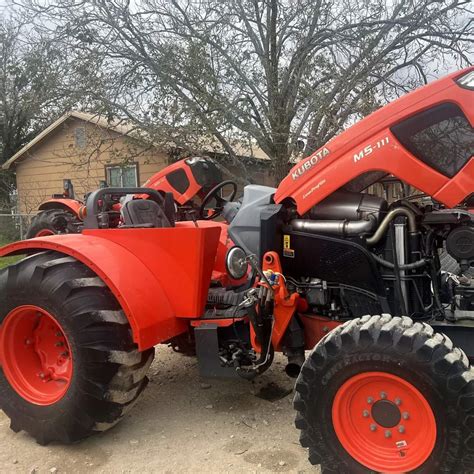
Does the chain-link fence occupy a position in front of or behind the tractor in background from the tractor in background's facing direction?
behind

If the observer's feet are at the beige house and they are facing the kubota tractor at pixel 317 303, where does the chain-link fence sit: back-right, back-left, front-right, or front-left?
front-right

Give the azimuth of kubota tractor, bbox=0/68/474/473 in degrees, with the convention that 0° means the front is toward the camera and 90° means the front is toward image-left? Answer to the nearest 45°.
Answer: approximately 315°

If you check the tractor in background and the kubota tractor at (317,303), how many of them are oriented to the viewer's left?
0

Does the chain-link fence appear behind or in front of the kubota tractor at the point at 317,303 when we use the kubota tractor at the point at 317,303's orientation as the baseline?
behind

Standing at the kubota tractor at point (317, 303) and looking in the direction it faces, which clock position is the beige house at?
The beige house is roughly at 7 o'clock from the kubota tractor.

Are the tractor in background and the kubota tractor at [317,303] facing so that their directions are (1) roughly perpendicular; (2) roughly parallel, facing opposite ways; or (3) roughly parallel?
roughly parallel

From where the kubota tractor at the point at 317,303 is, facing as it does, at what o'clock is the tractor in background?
The tractor in background is roughly at 7 o'clock from the kubota tractor.

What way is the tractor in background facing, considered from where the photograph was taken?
facing the viewer and to the right of the viewer
